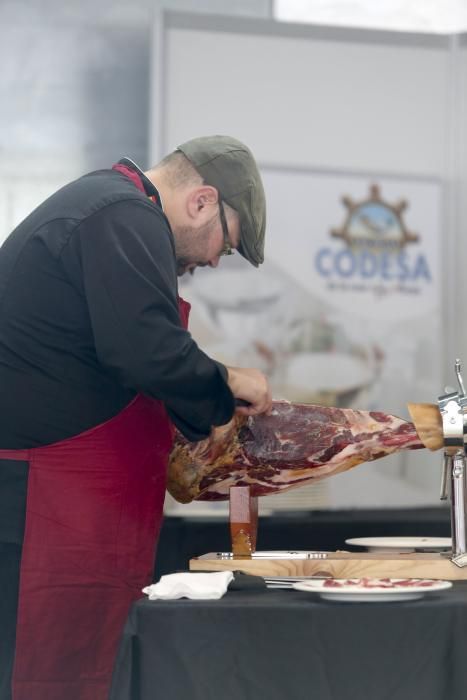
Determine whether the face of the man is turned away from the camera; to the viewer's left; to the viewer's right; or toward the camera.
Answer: to the viewer's right

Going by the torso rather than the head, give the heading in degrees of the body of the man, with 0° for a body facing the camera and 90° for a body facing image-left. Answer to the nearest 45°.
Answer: approximately 270°

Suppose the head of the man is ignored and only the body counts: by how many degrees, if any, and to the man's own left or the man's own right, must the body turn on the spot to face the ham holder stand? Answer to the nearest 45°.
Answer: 0° — they already face it

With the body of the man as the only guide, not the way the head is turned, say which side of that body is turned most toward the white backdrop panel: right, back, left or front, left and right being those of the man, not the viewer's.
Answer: left

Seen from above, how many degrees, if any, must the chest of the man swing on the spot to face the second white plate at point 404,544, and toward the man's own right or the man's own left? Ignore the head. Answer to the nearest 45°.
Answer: approximately 45° to the man's own left
